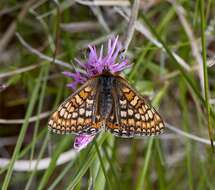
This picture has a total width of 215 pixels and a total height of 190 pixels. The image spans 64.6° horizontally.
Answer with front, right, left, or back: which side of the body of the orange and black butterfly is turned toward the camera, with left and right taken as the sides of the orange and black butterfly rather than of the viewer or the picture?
back
